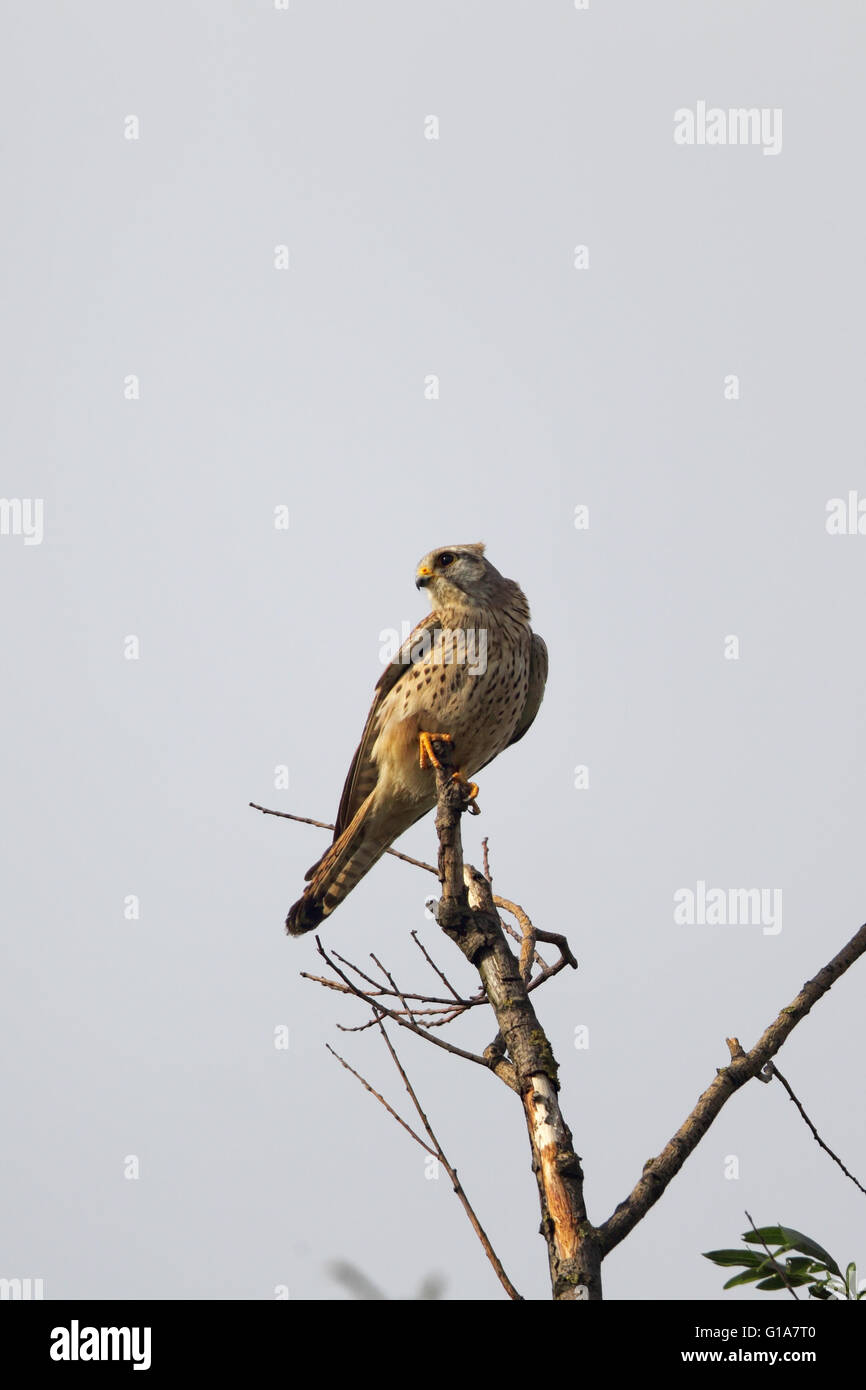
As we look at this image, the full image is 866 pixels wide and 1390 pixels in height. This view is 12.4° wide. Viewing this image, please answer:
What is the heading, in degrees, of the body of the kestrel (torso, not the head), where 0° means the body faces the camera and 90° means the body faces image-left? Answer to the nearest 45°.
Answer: approximately 315°
